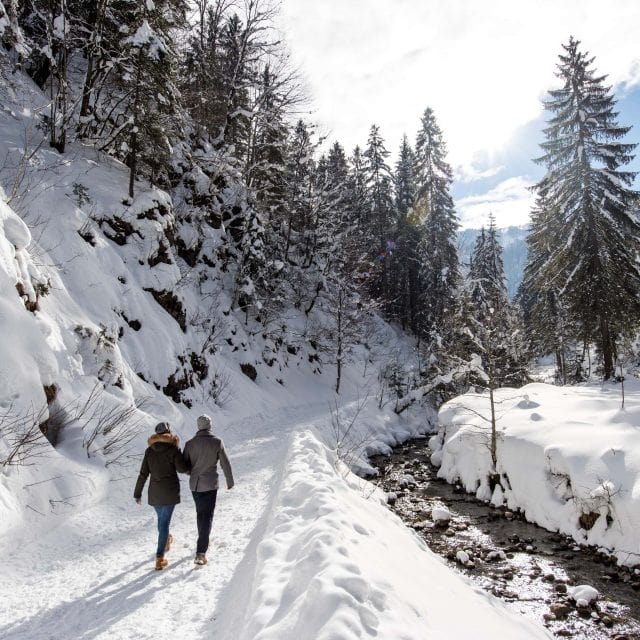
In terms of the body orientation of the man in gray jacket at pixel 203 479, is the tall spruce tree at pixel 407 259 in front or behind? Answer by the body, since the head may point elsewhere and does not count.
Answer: in front

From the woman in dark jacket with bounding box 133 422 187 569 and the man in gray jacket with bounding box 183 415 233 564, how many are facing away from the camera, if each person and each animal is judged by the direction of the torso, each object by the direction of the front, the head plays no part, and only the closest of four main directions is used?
2

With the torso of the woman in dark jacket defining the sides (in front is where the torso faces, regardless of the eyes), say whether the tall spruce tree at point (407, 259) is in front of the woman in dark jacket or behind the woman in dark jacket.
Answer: in front

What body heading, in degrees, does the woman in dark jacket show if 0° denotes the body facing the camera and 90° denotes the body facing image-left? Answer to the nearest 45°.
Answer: approximately 180°

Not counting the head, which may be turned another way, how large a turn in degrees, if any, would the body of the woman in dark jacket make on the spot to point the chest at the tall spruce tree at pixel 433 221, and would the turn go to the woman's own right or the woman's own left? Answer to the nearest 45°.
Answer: approximately 45° to the woman's own right

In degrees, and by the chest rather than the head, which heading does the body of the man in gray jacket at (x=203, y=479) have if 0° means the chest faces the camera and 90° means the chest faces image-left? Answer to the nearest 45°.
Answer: approximately 180°

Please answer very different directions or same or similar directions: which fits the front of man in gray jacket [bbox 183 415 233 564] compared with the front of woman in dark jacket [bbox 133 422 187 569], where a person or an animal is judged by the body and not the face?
same or similar directions

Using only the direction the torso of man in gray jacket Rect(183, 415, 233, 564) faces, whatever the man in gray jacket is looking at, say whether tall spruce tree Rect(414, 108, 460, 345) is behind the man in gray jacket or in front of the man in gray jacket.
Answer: in front

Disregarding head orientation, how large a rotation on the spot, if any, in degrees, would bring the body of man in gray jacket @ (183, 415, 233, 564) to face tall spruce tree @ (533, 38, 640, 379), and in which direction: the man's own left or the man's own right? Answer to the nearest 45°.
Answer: approximately 45° to the man's own right
